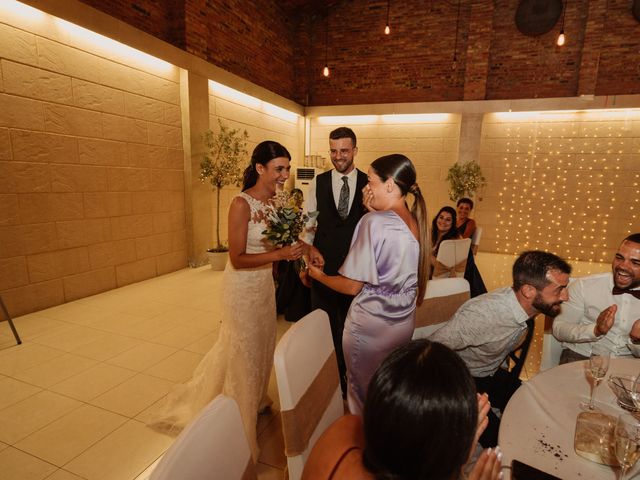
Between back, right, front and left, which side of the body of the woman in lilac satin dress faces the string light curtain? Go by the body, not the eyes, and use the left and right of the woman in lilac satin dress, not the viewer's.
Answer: right

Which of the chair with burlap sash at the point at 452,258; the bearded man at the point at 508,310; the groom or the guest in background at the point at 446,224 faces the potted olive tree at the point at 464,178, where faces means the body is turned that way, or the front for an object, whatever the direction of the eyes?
the chair with burlap sash

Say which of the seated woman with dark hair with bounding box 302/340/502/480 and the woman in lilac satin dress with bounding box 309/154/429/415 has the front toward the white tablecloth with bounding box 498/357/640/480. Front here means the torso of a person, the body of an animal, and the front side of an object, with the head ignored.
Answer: the seated woman with dark hair

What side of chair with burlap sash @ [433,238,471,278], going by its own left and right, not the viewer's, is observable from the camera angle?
back

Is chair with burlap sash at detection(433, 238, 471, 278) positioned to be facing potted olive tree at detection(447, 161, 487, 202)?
yes

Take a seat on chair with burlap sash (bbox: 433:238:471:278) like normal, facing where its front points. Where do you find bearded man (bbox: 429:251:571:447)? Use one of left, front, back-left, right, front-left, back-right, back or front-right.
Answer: back

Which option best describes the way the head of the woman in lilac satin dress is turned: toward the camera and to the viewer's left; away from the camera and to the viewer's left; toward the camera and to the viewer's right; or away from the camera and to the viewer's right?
away from the camera and to the viewer's left

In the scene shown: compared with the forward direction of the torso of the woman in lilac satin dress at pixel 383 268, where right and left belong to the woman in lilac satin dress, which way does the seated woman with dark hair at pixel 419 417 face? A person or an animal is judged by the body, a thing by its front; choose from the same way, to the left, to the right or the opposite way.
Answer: to the right

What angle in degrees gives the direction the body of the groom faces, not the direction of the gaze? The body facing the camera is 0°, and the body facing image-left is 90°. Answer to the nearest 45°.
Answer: approximately 0°

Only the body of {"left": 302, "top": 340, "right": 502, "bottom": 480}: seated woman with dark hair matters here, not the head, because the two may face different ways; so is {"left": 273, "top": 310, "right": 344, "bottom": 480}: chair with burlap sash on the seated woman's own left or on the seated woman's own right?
on the seated woman's own left

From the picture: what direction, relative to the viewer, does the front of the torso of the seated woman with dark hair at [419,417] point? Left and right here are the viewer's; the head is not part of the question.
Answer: facing away from the viewer and to the right of the viewer

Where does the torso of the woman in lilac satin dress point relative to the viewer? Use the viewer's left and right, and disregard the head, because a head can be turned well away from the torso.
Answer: facing away from the viewer and to the left of the viewer
